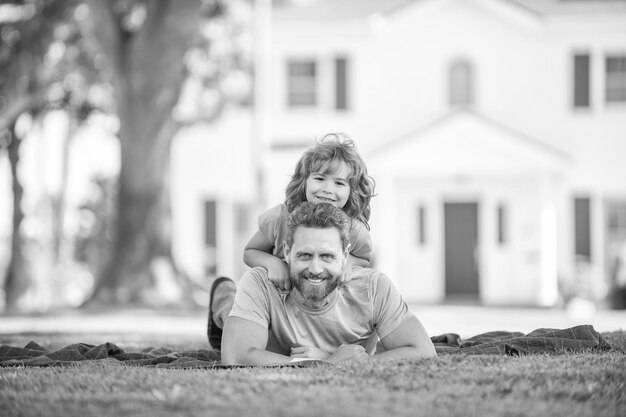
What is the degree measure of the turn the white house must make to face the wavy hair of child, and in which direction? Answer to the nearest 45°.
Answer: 0° — it already faces it

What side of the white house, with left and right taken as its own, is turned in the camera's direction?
front

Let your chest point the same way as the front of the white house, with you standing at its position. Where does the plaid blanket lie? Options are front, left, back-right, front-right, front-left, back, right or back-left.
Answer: front

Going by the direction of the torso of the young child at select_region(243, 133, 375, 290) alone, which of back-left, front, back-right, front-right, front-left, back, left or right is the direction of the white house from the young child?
back

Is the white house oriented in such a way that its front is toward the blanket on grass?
yes

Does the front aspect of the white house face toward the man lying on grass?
yes

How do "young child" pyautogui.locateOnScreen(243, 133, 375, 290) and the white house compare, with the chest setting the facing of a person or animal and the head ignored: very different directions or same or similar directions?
same or similar directions

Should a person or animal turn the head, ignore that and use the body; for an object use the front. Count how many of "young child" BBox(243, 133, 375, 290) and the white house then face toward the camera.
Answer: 2

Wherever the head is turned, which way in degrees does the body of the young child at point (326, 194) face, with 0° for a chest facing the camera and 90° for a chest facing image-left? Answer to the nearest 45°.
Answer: approximately 0°

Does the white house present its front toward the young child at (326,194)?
yes
